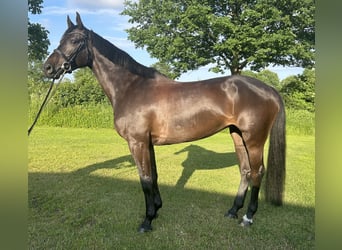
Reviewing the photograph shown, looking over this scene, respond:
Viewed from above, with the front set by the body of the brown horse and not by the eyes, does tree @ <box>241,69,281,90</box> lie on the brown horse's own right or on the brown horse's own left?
on the brown horse's own right

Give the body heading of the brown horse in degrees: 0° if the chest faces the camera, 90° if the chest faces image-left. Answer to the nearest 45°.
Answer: approximately 90°

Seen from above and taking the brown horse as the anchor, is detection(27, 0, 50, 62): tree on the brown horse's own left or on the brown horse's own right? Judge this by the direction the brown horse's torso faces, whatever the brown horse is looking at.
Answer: on the brown horse's own right

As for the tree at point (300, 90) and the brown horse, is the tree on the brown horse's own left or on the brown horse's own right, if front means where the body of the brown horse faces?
on the brown horse's own right

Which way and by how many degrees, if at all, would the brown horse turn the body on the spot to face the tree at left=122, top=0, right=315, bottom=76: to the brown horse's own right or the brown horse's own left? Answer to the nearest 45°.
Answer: approximately 90° to the brown horse's own right
